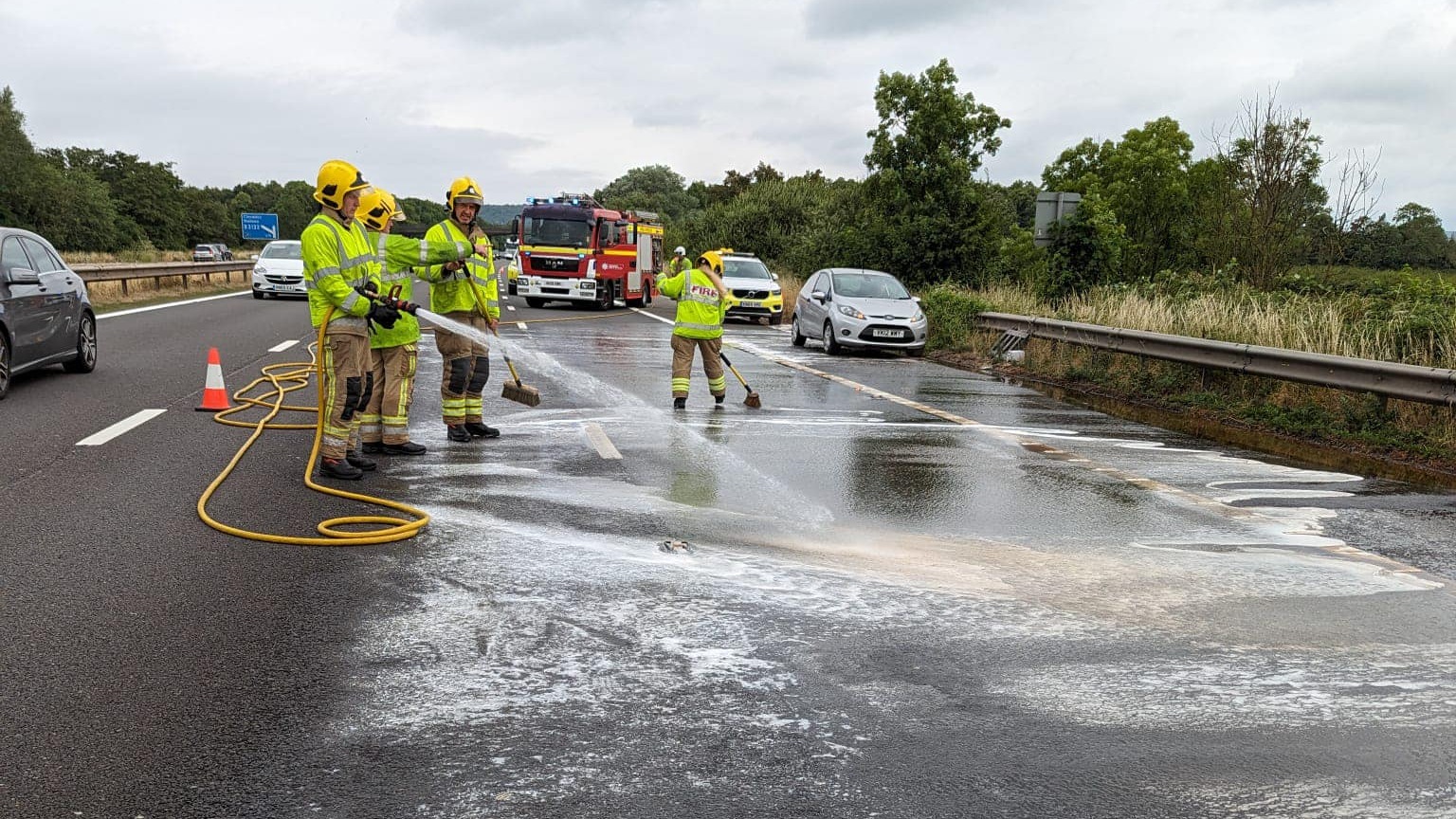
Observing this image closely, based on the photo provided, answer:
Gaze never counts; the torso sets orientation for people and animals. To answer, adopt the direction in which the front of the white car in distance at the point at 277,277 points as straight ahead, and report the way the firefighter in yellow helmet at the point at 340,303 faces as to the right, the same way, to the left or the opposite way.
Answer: to the left

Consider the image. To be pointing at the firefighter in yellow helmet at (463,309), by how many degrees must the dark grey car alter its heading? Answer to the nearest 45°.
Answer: approximately 90° to its left

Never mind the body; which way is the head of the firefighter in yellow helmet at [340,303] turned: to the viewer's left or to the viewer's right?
to the viewer's right

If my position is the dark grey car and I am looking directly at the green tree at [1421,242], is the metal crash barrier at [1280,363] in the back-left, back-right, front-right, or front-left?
front-right

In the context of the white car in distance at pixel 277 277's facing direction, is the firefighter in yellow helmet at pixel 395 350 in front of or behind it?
in front

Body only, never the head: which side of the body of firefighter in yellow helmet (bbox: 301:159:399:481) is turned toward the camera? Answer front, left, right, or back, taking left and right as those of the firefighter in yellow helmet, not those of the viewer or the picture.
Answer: right

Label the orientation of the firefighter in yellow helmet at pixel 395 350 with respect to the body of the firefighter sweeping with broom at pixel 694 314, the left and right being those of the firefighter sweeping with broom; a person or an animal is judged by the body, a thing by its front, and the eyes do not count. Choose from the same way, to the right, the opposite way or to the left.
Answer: to the right

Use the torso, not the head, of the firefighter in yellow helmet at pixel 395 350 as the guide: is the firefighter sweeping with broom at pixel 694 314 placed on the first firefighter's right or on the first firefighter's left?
on the first firefighter's left

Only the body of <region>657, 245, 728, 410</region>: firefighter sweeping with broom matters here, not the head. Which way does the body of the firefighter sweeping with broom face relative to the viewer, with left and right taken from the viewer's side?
facing away from the viewer

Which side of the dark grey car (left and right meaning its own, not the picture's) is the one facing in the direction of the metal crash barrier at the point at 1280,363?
left

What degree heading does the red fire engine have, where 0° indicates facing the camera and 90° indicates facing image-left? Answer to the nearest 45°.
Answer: approximately 45°

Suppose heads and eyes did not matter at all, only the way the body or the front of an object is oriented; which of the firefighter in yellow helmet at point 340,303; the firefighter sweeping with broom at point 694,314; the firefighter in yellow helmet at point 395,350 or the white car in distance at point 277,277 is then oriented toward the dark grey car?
the white car in distance

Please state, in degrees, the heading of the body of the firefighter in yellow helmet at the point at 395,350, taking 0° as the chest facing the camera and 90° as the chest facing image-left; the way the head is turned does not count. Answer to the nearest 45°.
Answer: approximately 270°

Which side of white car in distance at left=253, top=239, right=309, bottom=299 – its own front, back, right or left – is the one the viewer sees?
front

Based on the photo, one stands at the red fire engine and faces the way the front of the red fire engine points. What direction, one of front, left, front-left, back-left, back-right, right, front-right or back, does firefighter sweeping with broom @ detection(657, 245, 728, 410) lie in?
front-left

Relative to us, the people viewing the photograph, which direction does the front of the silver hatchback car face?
facing the viewer and to the right of the viewer
